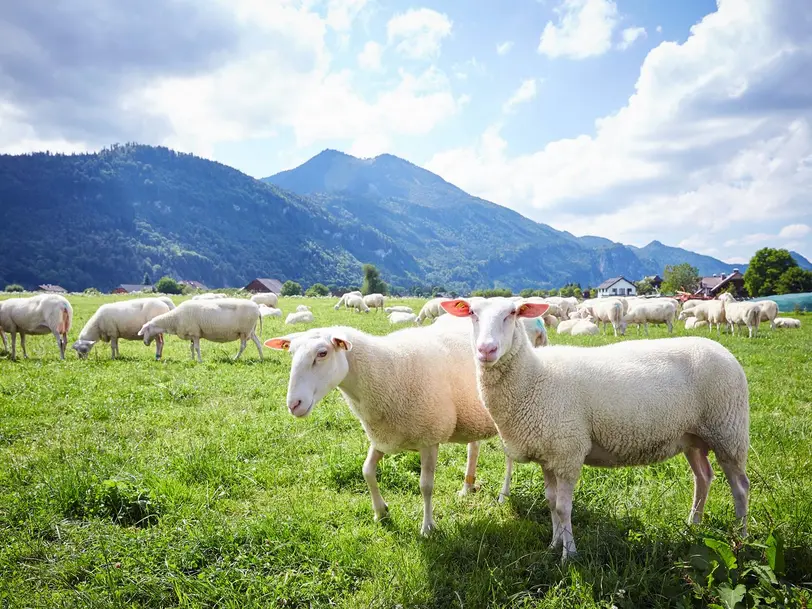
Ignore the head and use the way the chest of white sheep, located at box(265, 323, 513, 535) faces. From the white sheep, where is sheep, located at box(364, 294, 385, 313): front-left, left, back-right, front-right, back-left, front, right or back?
back-right

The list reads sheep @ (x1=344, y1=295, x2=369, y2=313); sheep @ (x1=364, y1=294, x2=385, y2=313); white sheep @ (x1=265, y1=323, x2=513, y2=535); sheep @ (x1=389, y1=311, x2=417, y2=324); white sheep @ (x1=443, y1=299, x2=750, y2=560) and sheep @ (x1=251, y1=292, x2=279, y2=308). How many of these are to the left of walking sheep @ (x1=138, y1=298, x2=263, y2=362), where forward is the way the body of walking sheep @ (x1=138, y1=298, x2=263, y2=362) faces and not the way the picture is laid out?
2

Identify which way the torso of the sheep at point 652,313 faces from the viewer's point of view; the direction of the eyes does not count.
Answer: to the viewer's left

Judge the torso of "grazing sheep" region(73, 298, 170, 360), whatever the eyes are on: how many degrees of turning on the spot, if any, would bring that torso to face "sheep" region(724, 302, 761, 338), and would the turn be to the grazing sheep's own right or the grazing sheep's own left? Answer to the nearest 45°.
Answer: approximately 180°

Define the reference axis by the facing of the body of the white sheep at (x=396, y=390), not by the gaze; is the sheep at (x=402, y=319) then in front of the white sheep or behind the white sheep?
behind

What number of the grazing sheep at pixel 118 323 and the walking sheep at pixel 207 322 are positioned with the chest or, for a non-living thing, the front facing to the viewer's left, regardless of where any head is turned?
2

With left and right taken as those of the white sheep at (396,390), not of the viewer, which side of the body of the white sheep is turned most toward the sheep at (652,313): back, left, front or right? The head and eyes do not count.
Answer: back

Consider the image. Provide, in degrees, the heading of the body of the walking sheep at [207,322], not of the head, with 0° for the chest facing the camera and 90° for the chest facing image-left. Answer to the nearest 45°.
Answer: approximately 90°

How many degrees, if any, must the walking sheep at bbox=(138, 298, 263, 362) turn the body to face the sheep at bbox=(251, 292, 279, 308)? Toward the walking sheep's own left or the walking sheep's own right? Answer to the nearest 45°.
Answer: approximately 90° to the walking sheep's own right

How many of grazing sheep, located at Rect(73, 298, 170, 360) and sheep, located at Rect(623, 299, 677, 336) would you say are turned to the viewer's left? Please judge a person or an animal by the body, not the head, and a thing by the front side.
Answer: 2

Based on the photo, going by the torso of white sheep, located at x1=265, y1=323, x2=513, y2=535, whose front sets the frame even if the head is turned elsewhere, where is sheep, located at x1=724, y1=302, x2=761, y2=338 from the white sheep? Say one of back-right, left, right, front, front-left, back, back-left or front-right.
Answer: back

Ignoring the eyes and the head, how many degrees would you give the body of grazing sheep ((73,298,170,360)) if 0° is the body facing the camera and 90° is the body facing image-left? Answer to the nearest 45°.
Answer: approximately 90°
